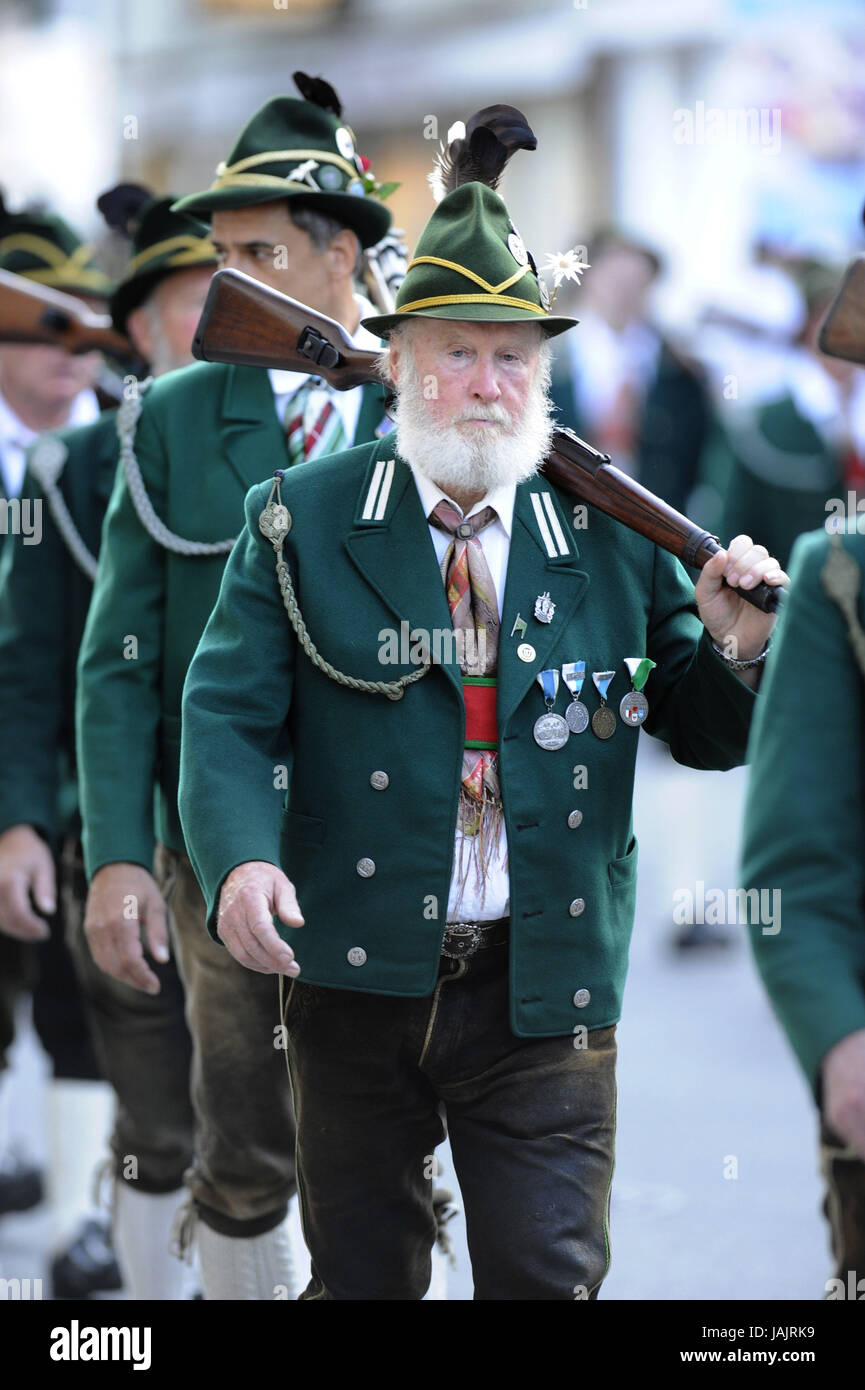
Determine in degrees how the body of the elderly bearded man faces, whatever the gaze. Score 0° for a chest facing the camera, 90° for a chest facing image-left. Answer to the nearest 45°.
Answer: approximately 0°

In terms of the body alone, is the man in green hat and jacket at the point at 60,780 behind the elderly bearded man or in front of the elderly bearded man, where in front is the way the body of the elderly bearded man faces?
behind

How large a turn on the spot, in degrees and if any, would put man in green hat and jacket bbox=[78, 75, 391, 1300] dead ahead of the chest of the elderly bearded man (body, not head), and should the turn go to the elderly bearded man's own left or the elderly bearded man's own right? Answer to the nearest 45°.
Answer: approximately 135° to the elderly bearded man's own right
